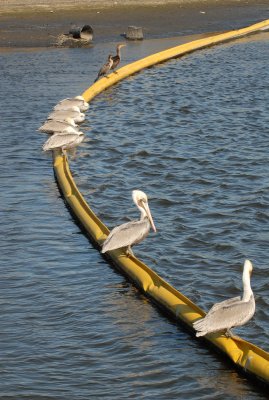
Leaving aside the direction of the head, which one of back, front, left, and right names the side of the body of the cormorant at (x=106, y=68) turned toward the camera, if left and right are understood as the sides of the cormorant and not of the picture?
right

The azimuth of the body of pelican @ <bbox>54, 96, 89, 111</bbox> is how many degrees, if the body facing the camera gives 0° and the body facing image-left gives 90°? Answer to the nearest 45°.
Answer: approximately 270°

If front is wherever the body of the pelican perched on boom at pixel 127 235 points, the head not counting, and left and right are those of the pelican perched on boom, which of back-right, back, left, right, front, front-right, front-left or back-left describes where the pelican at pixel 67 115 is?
left

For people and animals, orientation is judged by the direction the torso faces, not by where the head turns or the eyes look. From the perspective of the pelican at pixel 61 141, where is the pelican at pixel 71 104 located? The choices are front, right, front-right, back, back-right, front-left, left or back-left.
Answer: left

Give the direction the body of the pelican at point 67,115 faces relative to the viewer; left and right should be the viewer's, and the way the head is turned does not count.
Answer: facing to the right of the viewer

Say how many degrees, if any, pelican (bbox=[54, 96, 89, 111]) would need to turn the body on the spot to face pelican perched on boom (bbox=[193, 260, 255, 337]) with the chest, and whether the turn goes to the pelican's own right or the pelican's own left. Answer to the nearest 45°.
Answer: approximately 90° to the pelican's own right

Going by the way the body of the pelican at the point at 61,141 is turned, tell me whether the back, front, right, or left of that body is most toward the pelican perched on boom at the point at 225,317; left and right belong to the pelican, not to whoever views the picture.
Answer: right

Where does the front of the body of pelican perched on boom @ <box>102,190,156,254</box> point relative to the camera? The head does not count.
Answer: to the viewer's right
